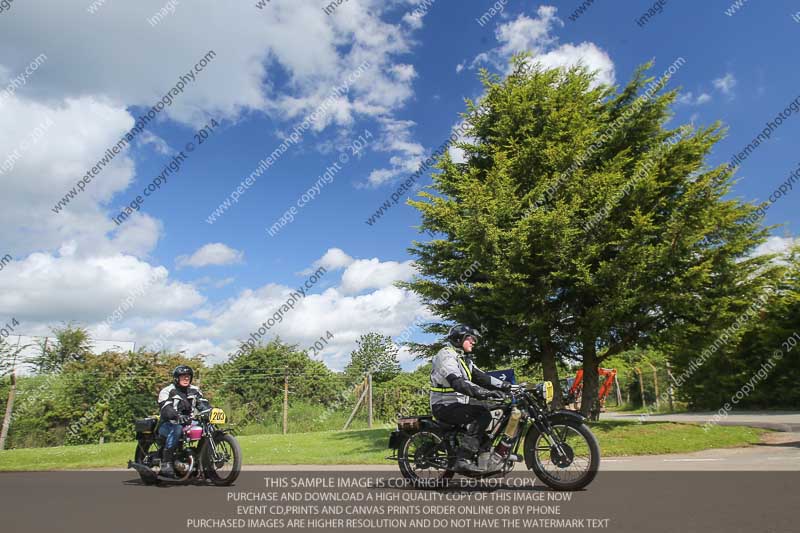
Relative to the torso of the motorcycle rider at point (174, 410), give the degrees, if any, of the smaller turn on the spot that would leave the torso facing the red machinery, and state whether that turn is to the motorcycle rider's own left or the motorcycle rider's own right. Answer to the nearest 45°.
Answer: approximately 90° to the motorcycle rider's own left

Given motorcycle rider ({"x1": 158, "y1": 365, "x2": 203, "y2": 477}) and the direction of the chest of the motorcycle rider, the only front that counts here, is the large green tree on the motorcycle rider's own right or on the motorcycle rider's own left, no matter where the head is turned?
on the motorcycle rider's own left

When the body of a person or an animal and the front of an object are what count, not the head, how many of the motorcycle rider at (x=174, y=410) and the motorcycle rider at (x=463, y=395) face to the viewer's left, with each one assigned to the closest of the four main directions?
0

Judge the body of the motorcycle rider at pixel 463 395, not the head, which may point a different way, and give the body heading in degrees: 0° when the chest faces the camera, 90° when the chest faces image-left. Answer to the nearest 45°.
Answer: approximately 270°

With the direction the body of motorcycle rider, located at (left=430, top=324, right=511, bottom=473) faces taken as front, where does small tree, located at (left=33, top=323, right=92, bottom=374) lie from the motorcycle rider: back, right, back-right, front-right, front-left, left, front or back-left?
back-left

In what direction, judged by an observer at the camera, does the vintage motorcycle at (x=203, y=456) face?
facing the viewer and to the right of the viewer

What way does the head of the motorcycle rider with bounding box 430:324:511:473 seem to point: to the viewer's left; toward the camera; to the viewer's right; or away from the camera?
to the viewer's right

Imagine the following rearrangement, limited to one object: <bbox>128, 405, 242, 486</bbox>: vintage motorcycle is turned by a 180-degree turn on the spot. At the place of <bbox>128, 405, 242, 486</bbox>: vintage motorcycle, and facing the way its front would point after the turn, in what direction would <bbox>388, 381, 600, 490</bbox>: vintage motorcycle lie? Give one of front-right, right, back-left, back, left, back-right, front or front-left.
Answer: back

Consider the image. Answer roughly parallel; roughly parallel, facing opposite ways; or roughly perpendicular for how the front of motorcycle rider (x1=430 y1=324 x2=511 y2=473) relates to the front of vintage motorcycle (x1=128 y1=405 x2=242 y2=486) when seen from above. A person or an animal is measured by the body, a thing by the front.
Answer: roughly parallel

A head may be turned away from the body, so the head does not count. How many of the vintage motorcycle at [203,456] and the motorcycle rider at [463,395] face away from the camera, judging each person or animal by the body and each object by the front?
0

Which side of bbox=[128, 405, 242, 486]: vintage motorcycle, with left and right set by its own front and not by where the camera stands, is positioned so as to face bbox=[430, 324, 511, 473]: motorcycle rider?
front

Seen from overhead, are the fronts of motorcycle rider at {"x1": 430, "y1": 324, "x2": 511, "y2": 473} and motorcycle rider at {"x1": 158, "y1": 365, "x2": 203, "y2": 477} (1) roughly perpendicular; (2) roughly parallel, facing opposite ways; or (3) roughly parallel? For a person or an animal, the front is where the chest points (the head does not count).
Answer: roughly parallel

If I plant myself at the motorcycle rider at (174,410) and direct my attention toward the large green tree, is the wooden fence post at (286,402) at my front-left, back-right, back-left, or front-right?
front-left
